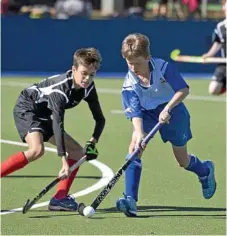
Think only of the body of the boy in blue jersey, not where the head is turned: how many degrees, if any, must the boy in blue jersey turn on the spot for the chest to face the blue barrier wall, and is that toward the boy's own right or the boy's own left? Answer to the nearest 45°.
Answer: approximately 135° to the boy's own right

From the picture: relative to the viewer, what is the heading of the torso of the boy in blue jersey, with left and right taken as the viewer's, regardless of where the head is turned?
facing the viewer and to the left of the viewer

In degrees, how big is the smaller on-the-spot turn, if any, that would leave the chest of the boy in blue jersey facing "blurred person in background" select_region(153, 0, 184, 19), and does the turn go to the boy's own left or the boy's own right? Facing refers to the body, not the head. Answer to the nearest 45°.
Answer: approximately 135° to the boy's own right

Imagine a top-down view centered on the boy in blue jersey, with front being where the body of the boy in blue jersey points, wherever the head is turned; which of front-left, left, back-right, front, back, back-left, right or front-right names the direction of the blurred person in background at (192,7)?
back-right

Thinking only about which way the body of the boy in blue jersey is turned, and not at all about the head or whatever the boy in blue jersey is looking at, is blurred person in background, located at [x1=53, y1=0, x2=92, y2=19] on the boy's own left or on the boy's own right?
on the boy's own right
